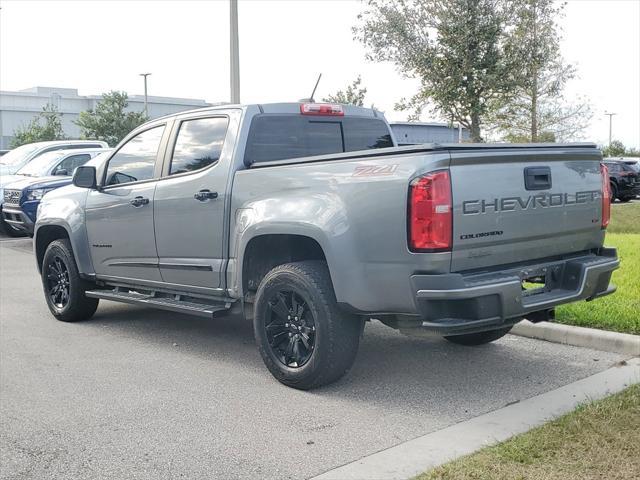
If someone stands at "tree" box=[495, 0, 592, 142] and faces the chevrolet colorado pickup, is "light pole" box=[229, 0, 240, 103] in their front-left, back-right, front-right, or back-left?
front-right

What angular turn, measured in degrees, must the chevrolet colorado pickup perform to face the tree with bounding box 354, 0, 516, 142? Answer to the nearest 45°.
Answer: approximately 45° to its right

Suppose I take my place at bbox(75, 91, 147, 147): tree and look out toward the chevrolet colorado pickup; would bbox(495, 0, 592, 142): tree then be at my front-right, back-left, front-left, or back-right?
front-left

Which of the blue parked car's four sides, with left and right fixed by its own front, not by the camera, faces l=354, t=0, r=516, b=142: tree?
back

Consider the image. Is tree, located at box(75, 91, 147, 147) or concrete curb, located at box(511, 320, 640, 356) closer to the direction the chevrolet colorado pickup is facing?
the tree

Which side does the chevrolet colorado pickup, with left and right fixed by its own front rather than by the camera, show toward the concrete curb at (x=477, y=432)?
back

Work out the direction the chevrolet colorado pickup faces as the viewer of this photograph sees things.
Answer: facing away from the viewer and to the left of the viewer

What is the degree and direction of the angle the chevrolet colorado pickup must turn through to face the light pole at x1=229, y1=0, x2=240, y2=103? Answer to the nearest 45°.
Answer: approximately 45° to its right

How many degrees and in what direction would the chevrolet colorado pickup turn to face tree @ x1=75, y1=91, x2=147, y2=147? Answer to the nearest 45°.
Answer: approximately 45° to its right

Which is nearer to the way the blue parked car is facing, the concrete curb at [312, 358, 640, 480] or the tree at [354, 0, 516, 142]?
the concrete curb

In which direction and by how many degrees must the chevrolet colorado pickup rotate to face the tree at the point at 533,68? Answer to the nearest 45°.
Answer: approximately 45° to its right

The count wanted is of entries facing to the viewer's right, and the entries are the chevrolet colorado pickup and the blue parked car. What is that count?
0

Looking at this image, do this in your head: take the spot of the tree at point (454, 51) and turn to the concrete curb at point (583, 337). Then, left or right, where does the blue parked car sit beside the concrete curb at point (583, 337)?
right

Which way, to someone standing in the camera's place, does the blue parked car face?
facing the viewer and to the left of the viewer

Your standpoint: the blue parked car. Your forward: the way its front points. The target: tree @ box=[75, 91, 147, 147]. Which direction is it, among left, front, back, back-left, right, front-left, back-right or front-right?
back-right
